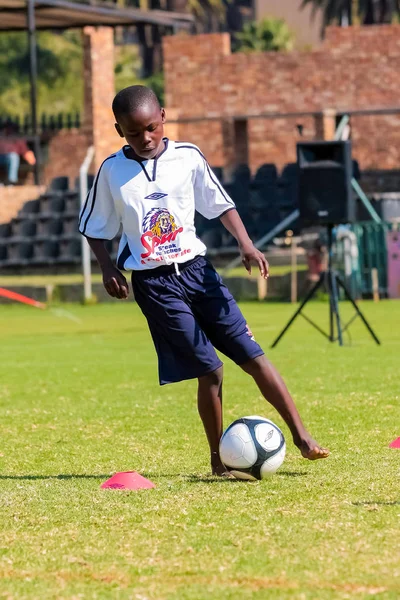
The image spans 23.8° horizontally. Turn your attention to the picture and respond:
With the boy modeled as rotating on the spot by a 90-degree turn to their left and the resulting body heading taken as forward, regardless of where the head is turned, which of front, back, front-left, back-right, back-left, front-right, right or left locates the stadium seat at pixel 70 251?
left

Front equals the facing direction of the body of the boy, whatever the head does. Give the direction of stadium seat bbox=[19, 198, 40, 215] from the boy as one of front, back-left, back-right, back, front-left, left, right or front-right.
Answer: back

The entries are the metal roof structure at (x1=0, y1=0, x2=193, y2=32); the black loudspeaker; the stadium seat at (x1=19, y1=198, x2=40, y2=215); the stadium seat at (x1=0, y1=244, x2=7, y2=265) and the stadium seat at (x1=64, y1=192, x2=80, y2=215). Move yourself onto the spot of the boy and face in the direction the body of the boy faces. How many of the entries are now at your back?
5

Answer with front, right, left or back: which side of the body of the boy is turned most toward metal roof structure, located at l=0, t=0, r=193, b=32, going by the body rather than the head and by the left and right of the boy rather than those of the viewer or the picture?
back

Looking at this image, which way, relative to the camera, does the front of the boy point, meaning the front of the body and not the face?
toward the camera

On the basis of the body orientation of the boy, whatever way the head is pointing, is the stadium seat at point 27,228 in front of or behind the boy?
behind

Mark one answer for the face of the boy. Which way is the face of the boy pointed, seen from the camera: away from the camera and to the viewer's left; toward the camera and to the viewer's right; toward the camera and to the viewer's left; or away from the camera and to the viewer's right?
toward the camera and to the viewer's right

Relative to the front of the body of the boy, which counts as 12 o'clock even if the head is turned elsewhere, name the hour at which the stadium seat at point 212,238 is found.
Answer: The stadium seat is roughly at 6 o'clock from the boy.

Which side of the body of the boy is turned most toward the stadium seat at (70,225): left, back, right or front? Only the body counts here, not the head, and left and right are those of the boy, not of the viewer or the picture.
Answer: back

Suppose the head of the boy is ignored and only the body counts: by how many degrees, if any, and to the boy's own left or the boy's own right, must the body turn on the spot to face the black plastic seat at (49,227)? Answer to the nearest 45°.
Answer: approximately 180°

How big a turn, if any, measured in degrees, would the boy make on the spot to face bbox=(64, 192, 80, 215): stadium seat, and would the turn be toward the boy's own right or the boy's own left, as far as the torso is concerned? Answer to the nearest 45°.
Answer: approximately 180°

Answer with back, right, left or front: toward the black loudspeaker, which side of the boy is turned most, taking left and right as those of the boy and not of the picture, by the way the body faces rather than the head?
back
